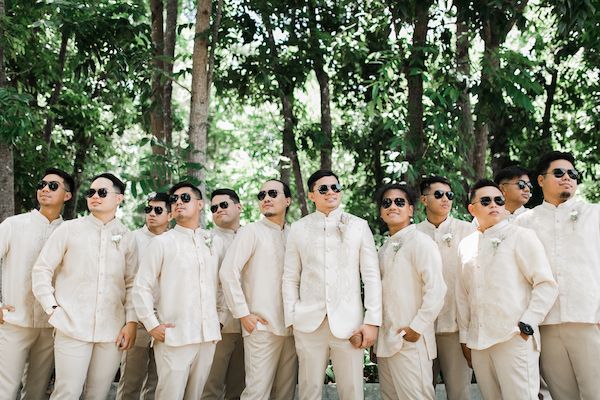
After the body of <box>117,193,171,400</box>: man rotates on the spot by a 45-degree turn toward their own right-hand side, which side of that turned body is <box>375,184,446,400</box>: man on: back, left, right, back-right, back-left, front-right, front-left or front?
back-left

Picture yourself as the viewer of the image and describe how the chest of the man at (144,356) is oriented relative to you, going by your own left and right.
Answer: facing the viewer and to the left of the viewer

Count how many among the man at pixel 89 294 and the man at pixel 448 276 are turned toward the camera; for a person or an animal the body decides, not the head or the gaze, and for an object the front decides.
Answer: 2

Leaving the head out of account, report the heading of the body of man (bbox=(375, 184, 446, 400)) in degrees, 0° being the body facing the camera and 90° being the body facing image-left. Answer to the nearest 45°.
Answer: approximately 45°

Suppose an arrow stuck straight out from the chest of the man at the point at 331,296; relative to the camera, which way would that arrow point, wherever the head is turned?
toward the camera

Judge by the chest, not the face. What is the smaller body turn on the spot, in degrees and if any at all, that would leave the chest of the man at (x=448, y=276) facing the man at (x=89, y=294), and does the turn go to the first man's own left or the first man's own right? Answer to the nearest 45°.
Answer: approximately 90° to the first man's own right

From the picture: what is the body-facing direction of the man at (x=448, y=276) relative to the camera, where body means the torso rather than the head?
toward the camera

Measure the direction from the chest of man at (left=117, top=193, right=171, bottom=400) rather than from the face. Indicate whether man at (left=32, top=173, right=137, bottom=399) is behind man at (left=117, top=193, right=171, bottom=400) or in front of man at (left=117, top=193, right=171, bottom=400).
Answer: in front

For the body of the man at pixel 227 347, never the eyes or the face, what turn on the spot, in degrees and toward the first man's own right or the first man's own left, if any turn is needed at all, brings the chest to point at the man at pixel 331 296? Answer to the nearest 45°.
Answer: approximately 90° to the first man's own left
